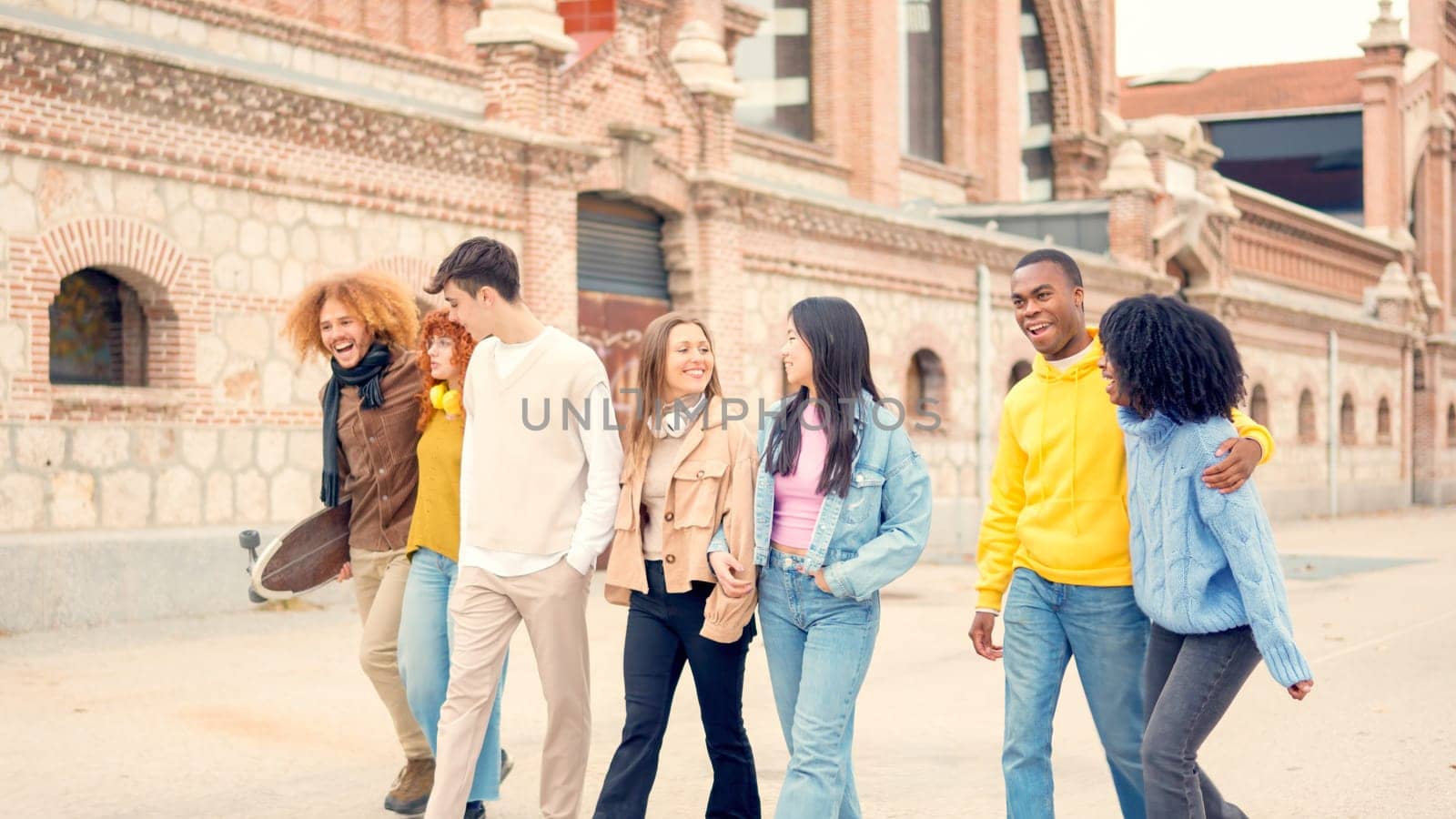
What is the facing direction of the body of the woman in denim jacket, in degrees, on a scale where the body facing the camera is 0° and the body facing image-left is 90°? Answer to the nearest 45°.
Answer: approximately 45°

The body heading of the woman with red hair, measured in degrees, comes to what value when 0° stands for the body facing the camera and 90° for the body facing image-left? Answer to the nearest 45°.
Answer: approximately 45°

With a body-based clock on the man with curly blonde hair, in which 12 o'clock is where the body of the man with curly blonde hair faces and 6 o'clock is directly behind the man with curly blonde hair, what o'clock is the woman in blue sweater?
The woman in blue sweater is roughly at 9 o'clock from the man with curly blonde hair.

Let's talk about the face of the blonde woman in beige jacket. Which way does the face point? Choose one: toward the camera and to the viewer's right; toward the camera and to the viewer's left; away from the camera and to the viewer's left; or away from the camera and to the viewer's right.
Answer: toward the camera and to the viewer's right

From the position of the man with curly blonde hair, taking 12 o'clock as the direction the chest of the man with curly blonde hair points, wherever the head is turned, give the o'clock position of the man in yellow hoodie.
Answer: The man in yellow hoodie is roughly at 9 o'clock from the man with curly blonde hair.

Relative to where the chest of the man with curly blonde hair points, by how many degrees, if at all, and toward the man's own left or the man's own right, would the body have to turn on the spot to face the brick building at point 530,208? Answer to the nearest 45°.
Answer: approximately 135° to the man's own right

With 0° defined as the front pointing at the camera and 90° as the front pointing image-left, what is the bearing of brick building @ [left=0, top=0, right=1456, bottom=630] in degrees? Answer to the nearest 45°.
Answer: approximately 315°

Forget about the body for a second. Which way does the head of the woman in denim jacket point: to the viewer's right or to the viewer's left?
to the viewer's left

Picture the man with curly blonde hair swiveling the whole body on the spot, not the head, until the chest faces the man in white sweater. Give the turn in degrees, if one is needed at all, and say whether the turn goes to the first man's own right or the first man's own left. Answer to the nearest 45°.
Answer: approximately 90° to the first man's own left

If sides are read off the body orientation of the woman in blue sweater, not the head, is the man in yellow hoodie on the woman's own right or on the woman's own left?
on the woman's own right

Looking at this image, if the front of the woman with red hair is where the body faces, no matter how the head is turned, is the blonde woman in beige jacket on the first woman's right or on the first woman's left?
on the first woman's left

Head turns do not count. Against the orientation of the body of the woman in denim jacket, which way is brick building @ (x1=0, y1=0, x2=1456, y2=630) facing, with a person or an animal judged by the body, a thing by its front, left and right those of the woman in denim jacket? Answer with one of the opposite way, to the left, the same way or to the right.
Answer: to the left

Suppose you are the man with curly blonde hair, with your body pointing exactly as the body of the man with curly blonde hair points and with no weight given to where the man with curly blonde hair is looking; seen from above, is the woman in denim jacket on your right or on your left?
on your left
